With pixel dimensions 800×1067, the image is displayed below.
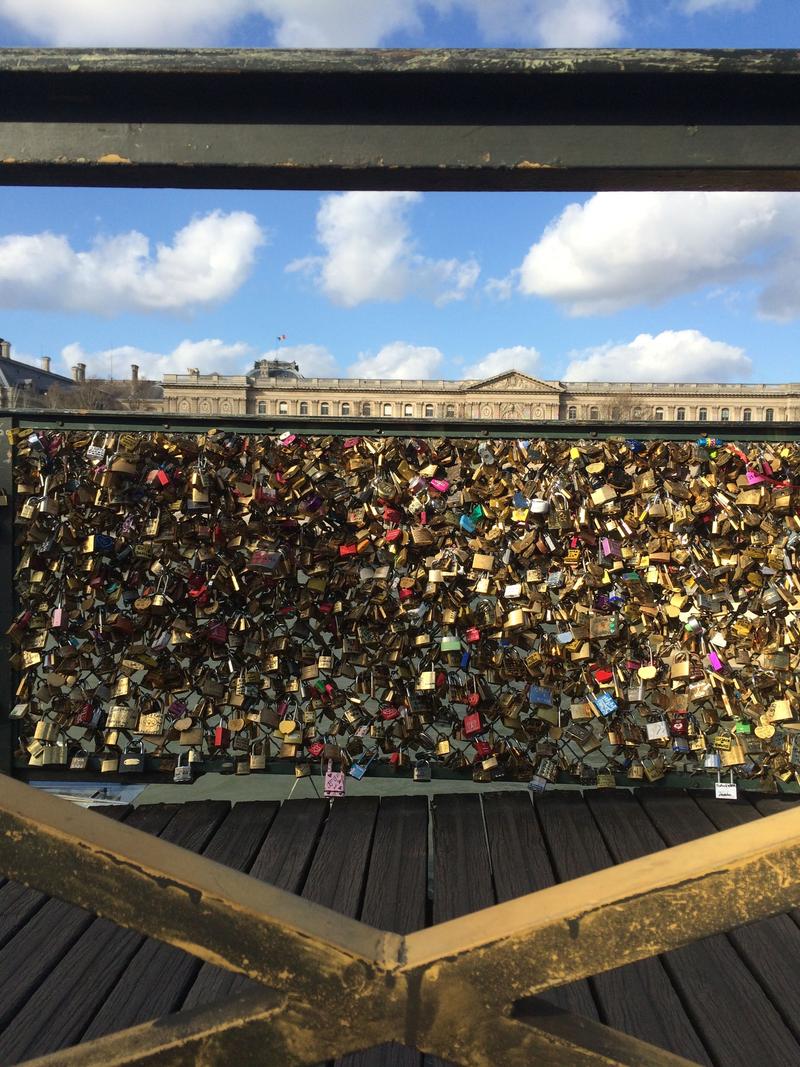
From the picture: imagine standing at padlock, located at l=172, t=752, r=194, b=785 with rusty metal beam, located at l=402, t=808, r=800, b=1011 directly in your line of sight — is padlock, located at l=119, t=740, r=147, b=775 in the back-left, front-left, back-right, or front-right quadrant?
back-right

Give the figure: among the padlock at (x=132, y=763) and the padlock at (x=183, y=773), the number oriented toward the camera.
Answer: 2

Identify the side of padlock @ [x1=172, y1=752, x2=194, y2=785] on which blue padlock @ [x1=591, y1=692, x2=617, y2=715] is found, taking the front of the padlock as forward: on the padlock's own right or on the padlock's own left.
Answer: on the padlock's own left

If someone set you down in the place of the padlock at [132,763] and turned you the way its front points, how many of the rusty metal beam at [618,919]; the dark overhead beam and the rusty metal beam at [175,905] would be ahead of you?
3

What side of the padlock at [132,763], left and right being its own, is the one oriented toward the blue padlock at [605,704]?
left

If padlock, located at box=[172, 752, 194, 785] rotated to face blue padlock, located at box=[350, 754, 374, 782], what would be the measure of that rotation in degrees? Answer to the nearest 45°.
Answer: approximately 90° to its left

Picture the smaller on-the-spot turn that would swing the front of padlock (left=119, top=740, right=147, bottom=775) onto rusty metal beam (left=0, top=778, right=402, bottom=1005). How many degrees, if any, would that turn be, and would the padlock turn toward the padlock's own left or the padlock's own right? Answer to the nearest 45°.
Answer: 0° — it already faces it

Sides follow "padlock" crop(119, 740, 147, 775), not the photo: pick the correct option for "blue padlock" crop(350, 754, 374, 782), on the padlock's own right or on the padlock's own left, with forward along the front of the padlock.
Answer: on the padlock's own left
